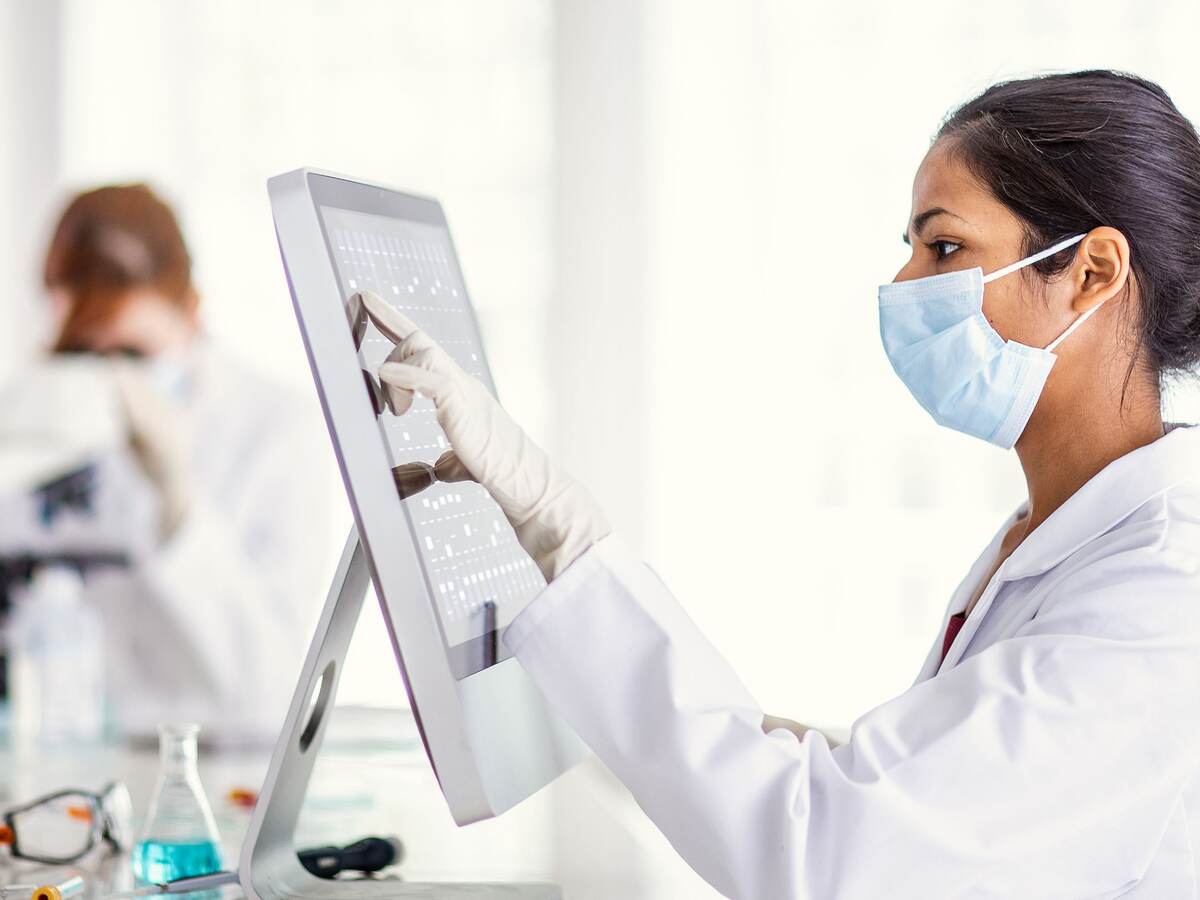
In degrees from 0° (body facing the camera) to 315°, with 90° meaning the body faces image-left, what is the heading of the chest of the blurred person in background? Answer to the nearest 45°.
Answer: approximately 45°

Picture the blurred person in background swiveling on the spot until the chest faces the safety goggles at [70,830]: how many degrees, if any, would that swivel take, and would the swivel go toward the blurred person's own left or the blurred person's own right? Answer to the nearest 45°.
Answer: approximately 45° to the blurred person's own left

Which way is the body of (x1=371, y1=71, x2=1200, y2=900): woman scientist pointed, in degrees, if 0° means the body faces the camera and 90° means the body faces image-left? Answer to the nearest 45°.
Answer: approximately 90°

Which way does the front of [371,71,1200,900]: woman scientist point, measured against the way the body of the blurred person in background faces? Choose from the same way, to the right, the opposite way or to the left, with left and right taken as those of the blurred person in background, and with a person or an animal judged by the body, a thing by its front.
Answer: to the right

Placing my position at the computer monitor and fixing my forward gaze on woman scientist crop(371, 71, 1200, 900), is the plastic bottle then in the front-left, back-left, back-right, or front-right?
back-left

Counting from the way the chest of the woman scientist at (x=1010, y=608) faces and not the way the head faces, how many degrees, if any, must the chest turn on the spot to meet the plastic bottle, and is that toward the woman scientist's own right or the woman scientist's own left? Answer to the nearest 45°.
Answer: approximately 45° to the woman scientist's own right

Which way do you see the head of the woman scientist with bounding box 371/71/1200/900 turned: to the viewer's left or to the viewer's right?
to the viewer's left

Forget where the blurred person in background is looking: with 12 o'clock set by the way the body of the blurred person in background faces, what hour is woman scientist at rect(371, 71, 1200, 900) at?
The woman scientist is roughly at 10 o'clock from the blurred person in background.
